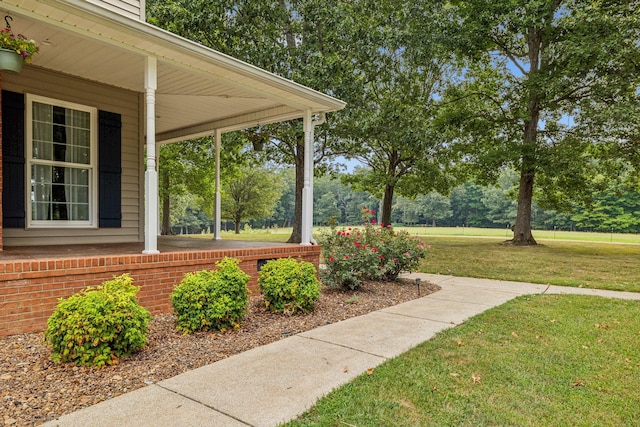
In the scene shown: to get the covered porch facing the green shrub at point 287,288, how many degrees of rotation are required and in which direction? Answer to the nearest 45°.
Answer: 0° — it already faces it

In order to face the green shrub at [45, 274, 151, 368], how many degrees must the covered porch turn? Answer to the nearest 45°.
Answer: approximately 45° to its right

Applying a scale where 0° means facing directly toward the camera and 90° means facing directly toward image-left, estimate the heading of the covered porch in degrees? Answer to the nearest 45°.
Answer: approximately 315°

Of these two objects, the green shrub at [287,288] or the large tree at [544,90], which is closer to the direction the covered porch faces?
the green shrub

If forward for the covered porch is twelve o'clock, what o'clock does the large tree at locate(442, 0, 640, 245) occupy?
The large tree is roughly at 10 o'clock from the covered porch.

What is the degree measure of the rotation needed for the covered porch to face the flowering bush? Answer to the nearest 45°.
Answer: approximately 45° to its left

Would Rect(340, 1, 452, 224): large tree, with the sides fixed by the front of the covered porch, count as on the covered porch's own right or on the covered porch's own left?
on the covered porch's own left

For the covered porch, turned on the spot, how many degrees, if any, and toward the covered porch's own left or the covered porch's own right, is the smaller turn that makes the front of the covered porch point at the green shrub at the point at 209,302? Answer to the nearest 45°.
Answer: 0° — it already faces it

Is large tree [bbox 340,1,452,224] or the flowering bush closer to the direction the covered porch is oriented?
the flowering bush

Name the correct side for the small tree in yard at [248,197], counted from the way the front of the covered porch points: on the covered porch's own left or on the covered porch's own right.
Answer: on the covered porch's own left

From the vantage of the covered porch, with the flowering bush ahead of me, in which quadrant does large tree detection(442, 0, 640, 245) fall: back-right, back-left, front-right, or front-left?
front-left
